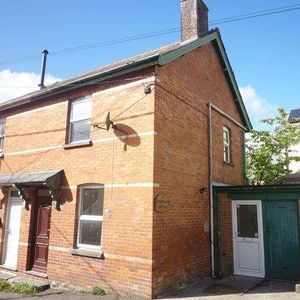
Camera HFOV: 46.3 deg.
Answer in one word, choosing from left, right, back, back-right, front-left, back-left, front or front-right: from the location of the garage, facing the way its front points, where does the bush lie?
front-right

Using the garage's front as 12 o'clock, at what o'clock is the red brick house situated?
The red brick house is roughly at 2 o'clock from the garage.

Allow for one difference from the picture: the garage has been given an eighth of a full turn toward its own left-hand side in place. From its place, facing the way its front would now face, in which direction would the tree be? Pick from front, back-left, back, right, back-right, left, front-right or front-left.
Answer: back-left

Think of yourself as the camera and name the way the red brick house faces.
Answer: facing the viewer and to the left of the viewer

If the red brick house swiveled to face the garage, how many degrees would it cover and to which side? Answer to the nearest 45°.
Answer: approximately 135° to its left

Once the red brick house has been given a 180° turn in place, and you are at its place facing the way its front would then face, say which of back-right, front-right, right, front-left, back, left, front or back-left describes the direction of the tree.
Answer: front

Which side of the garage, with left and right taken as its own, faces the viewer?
front

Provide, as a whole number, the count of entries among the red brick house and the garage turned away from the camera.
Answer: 0
